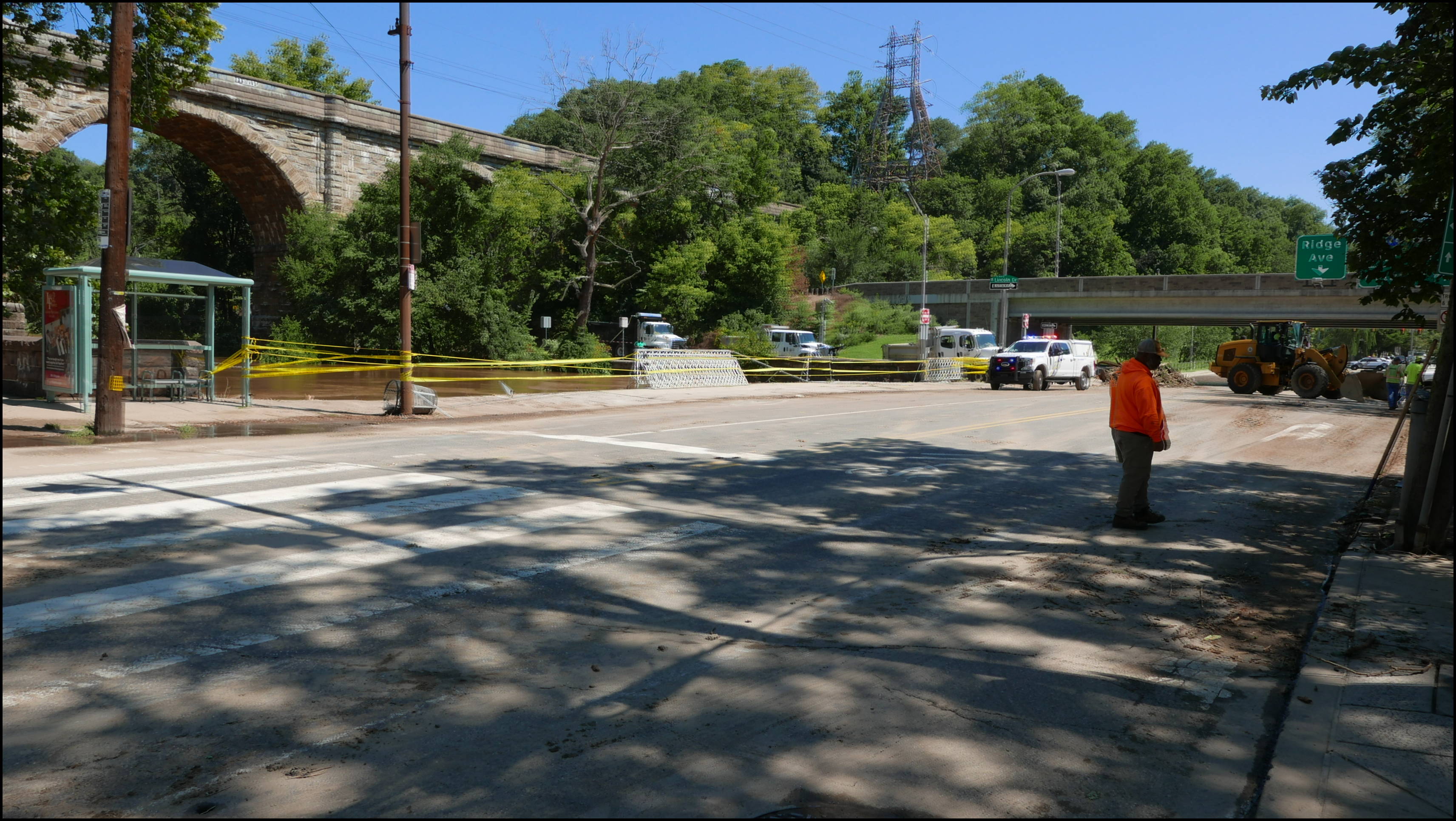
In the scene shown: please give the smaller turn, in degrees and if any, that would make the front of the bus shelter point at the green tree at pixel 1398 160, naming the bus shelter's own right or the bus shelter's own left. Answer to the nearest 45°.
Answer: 0° — it already faces it

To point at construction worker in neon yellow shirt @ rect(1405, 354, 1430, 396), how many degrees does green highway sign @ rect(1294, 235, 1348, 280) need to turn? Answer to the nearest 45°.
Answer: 0° — it already faces them

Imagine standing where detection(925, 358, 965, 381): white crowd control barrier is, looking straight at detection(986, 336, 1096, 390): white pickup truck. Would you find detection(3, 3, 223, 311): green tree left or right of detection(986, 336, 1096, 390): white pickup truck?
right

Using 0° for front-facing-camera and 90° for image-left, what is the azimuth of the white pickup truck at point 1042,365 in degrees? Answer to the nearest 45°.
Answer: approximately 45°

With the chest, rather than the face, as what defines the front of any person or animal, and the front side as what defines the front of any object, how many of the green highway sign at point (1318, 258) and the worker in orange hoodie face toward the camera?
1

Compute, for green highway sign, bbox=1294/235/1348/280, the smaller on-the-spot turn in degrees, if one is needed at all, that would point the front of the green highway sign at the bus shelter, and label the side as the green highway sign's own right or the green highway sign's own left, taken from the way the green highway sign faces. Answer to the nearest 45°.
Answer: approximately 45° to the green highway sign's own right

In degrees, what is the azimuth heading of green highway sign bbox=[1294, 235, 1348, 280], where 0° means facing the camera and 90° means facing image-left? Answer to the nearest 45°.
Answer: approximately 0°

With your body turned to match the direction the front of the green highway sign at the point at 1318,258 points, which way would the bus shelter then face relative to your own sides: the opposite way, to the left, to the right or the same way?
to the left
